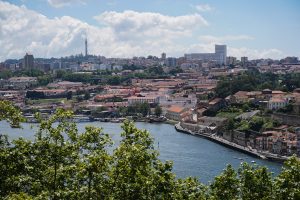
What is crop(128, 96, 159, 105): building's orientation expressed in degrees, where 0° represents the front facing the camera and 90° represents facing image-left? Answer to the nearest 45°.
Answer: approximately 0°

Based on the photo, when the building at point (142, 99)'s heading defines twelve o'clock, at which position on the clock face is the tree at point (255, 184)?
The tree is roughly at 12 o'clock from the building.

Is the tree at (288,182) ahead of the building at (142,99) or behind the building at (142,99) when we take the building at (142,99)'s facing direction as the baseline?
ahead
